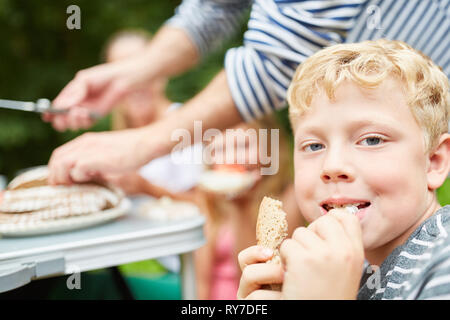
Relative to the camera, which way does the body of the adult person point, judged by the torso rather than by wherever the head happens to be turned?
to the viewer's left

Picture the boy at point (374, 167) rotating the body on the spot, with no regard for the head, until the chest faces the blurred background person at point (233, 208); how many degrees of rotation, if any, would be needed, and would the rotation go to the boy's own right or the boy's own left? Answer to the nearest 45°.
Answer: approximately 135° to the boy's own right

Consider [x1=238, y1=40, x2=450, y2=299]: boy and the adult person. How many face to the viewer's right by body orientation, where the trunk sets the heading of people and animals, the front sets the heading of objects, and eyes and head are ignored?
0

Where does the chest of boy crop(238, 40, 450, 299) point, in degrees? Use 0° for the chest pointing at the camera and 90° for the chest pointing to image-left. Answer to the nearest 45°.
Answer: approximately 45°
